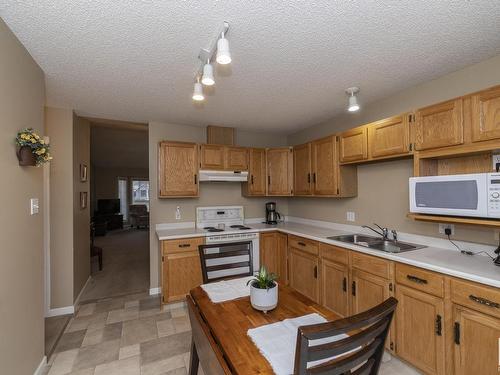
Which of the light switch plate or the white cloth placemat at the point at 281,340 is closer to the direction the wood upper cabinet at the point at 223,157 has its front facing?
the white cloth placemat

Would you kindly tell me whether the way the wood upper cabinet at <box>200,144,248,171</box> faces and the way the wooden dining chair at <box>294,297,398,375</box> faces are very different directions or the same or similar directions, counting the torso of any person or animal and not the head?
very different directions

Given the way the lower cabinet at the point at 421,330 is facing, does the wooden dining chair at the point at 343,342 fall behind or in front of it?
in front

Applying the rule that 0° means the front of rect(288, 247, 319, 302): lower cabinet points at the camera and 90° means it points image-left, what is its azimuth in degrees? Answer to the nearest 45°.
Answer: approximately 45°

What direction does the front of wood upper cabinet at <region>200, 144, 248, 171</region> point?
toward the camera

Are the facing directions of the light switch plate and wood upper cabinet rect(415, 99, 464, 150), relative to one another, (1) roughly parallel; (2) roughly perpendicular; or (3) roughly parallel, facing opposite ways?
roughly parallel, facing opposite ways

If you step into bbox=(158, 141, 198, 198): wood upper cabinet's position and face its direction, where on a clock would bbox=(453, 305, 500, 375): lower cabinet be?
The lower cabinet is roughly at 11 o'clock from the wood upper cabinet.

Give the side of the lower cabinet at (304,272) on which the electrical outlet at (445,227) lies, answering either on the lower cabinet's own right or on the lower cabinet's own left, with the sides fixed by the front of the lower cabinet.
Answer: on the lower cabinet's own left

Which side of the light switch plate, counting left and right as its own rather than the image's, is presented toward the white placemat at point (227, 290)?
front

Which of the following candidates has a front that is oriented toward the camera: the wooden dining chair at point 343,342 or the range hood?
the range hood

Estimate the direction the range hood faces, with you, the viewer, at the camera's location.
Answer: facing the viewer

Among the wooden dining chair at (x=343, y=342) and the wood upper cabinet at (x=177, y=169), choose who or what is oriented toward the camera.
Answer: the wood upper cabinet

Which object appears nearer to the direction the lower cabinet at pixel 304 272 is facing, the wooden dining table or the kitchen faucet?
the wooden dining table

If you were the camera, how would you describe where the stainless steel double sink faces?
facing the viewer and to the left of the viewer

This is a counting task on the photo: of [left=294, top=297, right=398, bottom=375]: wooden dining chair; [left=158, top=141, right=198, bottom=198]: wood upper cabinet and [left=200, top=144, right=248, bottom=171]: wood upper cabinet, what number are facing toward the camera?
2

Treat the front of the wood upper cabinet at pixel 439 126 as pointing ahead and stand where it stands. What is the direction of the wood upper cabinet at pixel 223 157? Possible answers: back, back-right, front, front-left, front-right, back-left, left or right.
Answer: front-right

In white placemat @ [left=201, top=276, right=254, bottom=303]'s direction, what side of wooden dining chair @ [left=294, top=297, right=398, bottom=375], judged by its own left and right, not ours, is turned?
front

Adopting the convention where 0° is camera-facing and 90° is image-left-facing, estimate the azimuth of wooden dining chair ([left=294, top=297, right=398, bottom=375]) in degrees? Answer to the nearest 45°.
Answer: approximately 135°

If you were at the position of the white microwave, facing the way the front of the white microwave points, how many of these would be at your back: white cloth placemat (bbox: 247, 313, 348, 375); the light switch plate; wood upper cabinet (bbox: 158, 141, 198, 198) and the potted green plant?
0
